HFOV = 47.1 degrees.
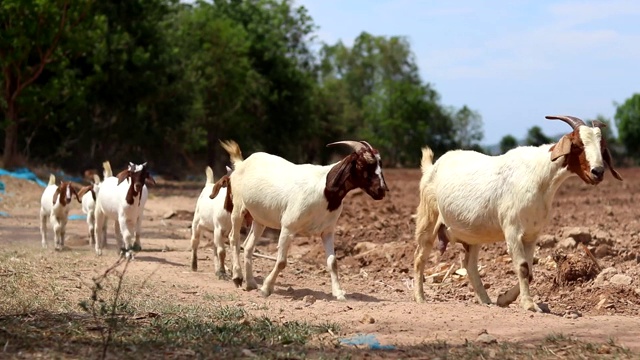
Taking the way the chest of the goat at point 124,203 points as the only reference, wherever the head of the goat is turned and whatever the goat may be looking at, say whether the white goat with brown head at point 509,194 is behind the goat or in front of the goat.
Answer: in front

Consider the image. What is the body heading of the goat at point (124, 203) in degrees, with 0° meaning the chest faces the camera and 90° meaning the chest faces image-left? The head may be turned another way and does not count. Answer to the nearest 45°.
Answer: approximately 315°

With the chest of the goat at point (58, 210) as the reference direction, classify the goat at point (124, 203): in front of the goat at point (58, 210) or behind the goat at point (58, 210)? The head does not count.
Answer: in front

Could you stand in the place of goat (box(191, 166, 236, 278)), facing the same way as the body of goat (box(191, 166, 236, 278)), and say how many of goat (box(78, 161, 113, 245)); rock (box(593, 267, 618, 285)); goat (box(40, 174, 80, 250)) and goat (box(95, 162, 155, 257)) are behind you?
3

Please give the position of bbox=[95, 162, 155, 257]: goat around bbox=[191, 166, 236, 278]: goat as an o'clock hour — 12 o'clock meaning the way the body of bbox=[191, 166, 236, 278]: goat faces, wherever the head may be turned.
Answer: bbox=[95, 162, 155, 257]: goat is roughly at 6 o'clock from bbox=[191, 166, 236, 278]: goat.

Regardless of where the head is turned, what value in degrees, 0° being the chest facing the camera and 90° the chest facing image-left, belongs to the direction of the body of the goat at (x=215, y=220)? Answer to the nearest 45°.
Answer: approximately 315°

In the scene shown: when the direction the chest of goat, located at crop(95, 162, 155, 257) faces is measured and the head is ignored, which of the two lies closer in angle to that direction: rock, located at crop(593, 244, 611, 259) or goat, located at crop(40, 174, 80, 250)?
the rock

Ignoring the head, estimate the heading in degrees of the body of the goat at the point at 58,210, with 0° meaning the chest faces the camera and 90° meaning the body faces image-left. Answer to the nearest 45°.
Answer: approximately 315°
